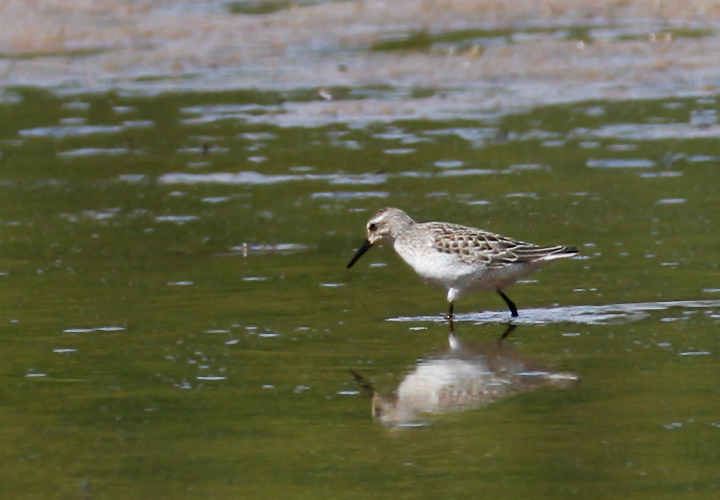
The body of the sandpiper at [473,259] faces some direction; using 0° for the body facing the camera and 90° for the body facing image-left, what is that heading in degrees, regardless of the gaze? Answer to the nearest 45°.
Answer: approximately 90°
